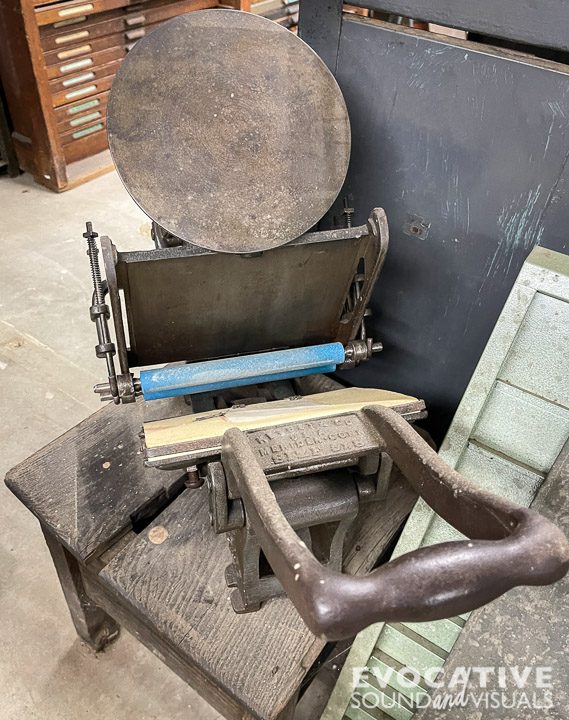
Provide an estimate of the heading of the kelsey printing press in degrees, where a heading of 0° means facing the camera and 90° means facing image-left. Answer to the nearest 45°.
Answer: approximately 0°
